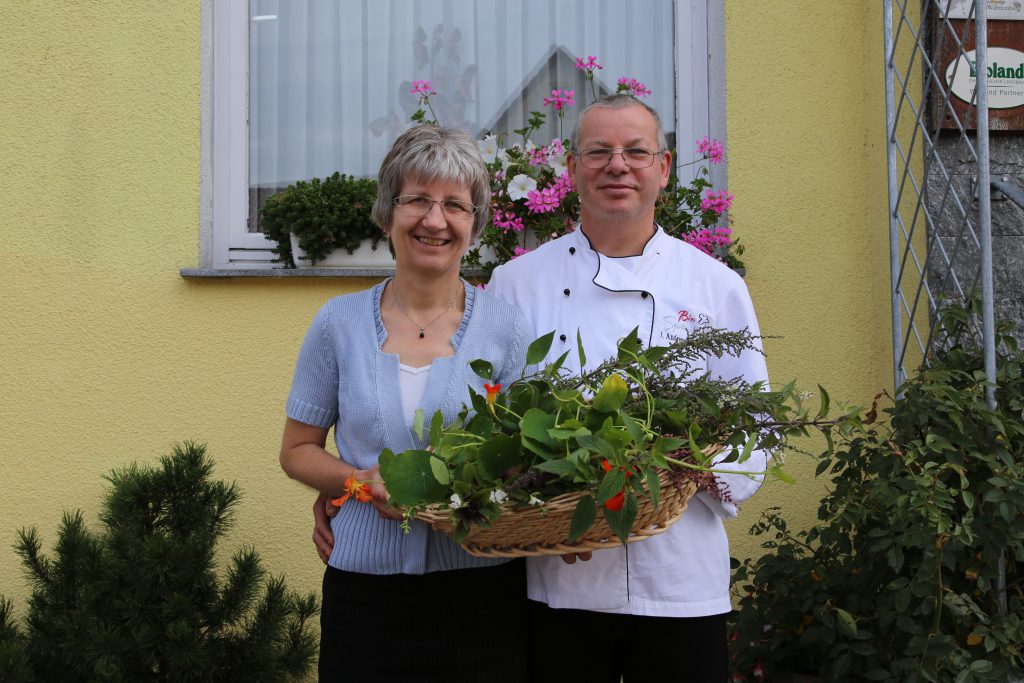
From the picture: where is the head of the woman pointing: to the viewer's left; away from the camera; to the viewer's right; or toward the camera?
toward the camera

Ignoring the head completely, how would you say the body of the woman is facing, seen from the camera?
toward the camera

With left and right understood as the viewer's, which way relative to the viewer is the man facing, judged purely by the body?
facing the viewer

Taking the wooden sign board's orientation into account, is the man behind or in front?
in front

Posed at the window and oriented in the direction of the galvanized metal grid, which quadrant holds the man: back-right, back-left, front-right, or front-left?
front-right

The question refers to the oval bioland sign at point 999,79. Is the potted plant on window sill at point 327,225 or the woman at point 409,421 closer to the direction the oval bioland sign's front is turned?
the woman

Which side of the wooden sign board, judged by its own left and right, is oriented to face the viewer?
front

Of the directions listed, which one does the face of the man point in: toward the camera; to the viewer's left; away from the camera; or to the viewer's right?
toward the camera

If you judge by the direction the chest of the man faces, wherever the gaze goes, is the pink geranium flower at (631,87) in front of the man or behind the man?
behind

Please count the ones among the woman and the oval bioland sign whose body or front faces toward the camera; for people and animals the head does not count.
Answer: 2

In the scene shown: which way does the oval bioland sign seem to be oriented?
toward the camera

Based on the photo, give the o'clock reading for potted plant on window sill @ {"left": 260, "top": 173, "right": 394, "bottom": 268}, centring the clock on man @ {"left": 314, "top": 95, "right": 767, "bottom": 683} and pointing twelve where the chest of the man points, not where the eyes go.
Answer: The potted plant on window sill is roughly at 5 o'clock from the man.

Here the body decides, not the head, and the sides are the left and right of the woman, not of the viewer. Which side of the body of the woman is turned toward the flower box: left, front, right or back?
back

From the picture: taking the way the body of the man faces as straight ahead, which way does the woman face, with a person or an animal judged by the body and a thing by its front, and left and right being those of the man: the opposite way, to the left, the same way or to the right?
the same way

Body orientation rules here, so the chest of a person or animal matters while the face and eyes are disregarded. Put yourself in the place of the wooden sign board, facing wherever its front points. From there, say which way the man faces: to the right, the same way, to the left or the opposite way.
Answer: the same way
